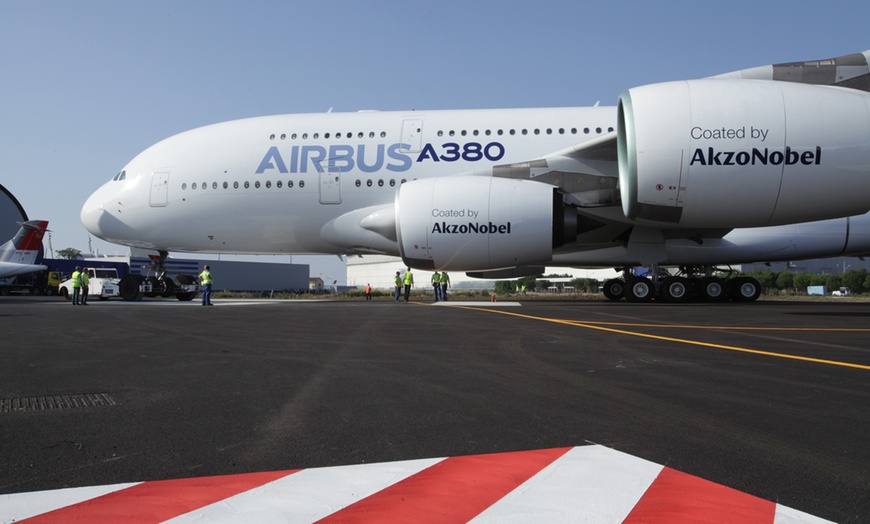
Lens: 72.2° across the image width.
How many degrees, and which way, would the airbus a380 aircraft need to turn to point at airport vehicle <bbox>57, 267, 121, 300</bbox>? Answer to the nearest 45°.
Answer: approximately 45° to its right

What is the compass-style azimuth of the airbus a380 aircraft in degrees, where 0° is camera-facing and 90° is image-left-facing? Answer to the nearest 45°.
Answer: approximately 90°

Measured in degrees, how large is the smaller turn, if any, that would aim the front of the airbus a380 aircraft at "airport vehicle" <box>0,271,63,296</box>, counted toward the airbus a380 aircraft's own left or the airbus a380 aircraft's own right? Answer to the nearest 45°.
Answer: approximately 45° to the airbus a380 aircraft's own right

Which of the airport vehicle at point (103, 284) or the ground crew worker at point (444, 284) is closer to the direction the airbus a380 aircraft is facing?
the airport vehicle

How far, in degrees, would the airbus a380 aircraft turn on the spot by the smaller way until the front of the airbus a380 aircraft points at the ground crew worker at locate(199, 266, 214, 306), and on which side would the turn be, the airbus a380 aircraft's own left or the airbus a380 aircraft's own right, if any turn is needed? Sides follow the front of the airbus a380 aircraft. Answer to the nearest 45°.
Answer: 0° — it already faces them
